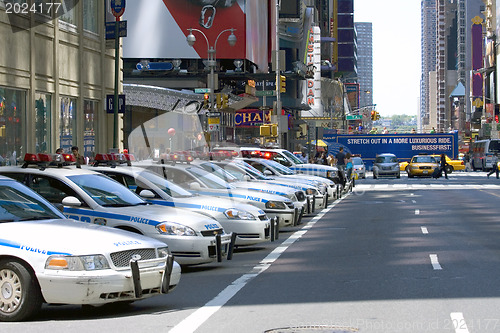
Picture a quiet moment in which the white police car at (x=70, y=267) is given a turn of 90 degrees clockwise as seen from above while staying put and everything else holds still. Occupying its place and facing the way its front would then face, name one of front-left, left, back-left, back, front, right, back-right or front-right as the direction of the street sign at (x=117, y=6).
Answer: back-right

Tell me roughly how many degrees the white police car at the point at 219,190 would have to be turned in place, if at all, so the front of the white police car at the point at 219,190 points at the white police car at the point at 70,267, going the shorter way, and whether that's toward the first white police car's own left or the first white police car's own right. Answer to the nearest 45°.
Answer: approximately 45° to the first white police car's own right

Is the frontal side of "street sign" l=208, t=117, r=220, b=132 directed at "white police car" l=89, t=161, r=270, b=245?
yes

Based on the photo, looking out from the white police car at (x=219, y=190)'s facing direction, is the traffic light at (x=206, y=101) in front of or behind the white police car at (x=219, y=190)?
behind

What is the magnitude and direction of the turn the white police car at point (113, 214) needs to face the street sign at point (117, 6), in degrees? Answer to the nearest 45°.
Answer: approximately 135° to its left

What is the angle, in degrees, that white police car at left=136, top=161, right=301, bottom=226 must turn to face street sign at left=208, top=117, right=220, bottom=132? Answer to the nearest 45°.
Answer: approximately 135° to its left

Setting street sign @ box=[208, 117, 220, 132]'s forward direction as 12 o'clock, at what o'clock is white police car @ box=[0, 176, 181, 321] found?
The white police car is roughly at 12 o'clock from the street sign.

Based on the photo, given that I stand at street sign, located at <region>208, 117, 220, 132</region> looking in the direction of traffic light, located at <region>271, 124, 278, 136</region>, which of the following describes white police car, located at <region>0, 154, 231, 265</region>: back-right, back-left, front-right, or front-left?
back-right

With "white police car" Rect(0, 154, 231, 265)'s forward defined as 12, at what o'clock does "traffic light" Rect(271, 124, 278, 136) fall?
The traffic light is roughly at 8 o'clock from the white police car.

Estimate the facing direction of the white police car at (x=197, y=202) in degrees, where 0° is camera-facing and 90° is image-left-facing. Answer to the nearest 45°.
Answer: approximately 315°

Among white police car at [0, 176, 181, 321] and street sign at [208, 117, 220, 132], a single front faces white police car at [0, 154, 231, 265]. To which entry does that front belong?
the street sign
